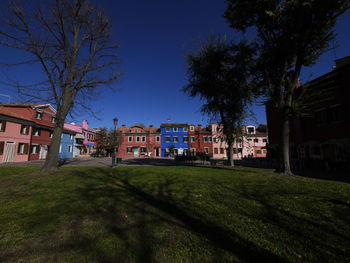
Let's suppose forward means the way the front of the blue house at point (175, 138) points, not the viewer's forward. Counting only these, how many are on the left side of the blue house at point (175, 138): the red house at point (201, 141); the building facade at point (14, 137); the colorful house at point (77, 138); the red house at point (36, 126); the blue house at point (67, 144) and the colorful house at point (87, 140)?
1

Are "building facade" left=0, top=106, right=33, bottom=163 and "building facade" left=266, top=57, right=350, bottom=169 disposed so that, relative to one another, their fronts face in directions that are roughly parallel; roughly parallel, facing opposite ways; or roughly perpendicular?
roughly parallel, facing opposite ways

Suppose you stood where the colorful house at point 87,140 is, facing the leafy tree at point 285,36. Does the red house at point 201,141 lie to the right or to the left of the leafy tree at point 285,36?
left

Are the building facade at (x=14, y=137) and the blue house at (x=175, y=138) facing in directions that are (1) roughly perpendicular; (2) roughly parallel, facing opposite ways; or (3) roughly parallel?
roughly perpendicular

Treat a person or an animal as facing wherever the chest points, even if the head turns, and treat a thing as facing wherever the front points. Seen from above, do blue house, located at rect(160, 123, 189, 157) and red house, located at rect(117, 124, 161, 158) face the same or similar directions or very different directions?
same or similar directions

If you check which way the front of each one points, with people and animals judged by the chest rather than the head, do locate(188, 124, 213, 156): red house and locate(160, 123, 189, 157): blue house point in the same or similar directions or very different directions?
same or similar directions

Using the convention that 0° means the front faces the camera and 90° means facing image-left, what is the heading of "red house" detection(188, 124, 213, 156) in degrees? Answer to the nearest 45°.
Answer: approximately 0°

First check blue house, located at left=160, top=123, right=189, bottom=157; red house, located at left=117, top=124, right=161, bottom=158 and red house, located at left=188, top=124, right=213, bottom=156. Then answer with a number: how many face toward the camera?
3

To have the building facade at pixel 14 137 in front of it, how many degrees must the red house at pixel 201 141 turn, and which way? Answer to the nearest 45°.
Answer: approximately 45° to its right

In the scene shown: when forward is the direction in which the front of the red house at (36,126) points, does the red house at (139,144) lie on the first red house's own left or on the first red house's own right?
on the first red house's own left

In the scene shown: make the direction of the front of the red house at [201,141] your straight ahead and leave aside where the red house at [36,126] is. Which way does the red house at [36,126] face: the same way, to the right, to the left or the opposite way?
to the left

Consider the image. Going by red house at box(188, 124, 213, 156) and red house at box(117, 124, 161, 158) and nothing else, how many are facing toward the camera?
2

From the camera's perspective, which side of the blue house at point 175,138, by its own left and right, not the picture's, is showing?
front

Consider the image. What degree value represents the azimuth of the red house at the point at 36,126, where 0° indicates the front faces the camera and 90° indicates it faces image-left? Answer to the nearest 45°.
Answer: approximately 315°

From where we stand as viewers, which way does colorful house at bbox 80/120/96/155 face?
facing the viewer and to the right of the viewer

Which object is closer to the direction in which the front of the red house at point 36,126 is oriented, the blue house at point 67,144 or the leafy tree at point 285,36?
the leafy tree

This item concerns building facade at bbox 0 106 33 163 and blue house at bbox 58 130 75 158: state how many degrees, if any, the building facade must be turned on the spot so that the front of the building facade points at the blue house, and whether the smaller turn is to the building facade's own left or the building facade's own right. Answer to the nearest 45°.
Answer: approximately 90° to the building facade's own left

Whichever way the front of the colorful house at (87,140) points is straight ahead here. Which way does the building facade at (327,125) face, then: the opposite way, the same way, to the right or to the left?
the opposite way
